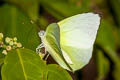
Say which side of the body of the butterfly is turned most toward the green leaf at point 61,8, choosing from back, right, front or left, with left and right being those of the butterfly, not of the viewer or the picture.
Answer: right

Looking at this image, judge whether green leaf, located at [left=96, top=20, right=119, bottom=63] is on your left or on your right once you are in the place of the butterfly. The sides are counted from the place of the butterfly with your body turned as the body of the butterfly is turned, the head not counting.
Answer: on your right

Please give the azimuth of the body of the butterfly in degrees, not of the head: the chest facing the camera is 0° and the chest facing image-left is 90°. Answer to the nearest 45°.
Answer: approximately 90°

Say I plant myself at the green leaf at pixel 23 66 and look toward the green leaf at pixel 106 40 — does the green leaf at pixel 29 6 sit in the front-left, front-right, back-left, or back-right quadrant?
front-left

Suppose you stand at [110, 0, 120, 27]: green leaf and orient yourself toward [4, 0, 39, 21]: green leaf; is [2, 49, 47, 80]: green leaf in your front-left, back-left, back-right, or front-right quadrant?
front-left

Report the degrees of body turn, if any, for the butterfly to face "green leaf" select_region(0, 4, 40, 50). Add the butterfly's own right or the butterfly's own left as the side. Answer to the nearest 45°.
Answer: approximately 45° to the butterfly's own right
